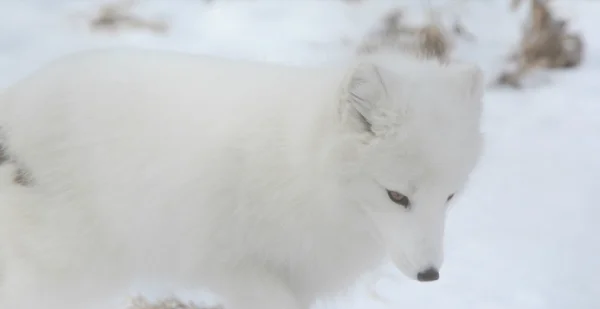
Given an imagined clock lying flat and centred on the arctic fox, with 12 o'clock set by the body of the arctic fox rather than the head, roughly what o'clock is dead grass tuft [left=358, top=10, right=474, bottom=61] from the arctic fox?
The dead grass tuft is roughly at 10 o'clock from the arctic fox.

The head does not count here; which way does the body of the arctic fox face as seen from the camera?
to the viewer's right

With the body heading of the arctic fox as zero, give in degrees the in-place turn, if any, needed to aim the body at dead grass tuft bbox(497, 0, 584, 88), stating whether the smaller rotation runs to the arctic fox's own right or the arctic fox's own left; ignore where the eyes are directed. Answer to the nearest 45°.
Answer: approximately 45° to the arctic fox's own left

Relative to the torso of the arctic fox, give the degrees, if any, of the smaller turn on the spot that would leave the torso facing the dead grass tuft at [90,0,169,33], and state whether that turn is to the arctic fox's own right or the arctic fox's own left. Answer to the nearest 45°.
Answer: approximately 90° to the arctic fox's own left
